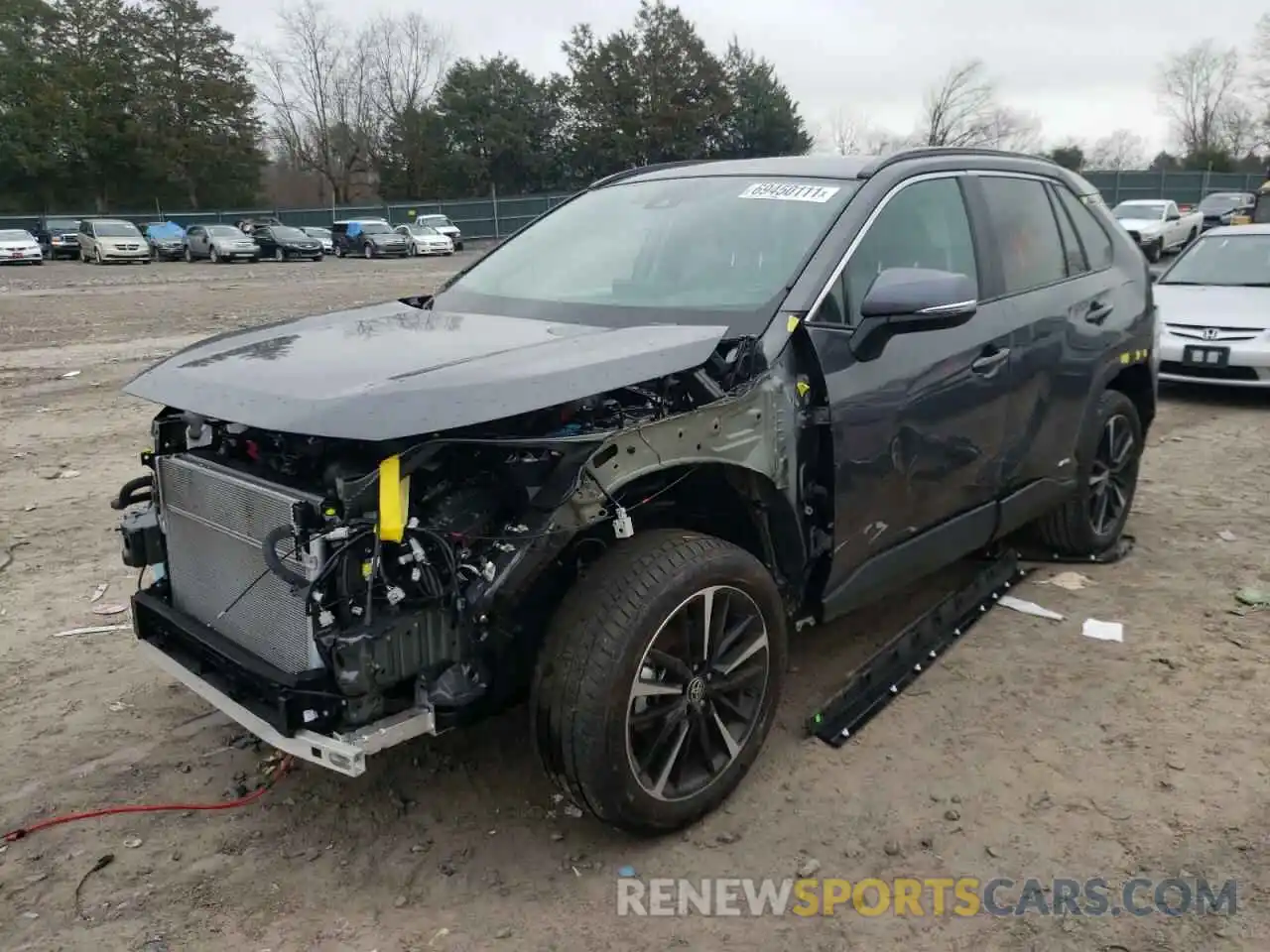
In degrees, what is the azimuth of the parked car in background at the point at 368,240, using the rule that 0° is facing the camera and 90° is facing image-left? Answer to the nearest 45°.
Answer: approximately 315°

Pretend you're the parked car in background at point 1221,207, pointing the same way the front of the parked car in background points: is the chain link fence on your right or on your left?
on your right

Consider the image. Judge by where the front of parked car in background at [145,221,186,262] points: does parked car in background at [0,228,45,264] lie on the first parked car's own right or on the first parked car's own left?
on the first parked car's own right

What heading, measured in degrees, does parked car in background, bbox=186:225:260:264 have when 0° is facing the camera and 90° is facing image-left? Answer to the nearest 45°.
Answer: approximately 315°

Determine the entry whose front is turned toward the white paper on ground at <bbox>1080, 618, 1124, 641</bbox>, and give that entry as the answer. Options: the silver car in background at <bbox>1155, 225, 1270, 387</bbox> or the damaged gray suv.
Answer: the silver car in background

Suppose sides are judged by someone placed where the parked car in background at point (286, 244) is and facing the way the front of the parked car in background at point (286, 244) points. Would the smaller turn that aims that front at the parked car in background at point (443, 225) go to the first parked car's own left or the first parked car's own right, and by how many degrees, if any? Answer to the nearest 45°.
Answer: approximately 90° to the first parked car's own left

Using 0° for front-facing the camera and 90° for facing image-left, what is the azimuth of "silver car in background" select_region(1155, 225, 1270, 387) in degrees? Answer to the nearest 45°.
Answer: approximately 0°
